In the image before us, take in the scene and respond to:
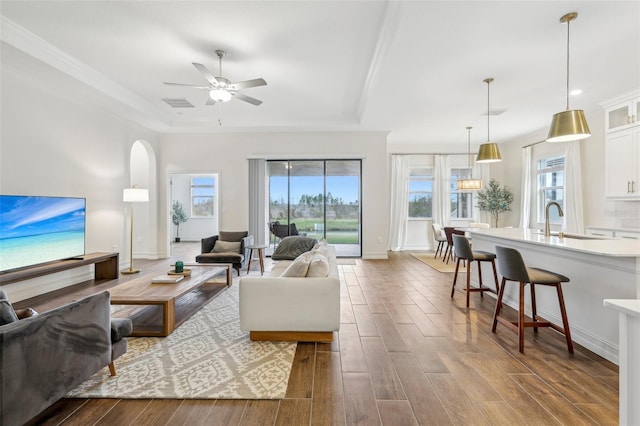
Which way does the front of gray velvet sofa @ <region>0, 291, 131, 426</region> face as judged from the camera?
facing away from the viewer and to the right of the viewer

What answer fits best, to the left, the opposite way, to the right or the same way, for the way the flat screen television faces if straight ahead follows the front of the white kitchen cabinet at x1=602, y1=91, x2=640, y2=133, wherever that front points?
the opposite way

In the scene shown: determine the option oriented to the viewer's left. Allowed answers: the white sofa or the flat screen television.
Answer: the white sofa

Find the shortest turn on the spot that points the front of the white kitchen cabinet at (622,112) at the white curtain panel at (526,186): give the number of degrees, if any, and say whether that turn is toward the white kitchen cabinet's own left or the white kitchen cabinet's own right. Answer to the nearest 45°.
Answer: approximately 90° to the white kitchen cabinet's own right

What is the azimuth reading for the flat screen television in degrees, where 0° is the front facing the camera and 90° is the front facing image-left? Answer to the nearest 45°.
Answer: approximately 315°

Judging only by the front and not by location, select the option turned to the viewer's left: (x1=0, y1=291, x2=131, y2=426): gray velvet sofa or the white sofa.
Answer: the white sofa

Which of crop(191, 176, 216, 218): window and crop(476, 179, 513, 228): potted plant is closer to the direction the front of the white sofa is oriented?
the window

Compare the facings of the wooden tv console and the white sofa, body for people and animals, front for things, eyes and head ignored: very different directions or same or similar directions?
very different directions

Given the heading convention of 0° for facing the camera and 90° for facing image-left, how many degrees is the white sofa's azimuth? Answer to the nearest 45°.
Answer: approximately 90°

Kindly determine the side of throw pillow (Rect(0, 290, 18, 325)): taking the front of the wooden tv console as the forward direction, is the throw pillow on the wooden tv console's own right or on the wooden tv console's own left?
on the wooden tv console's own right
